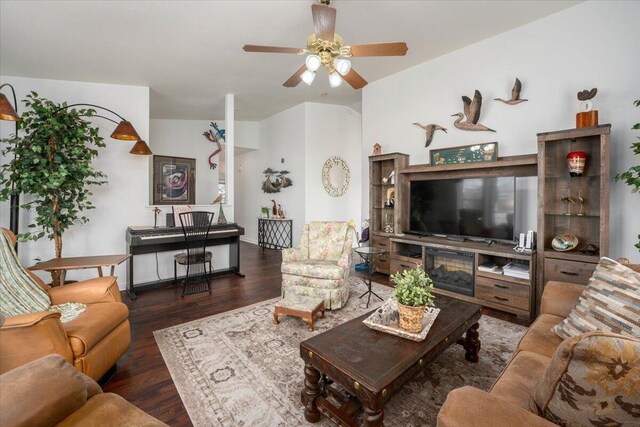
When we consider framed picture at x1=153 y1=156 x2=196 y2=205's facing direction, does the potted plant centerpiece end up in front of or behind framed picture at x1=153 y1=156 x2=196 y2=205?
in front

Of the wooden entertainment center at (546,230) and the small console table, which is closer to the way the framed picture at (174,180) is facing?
the wooden entertainment center

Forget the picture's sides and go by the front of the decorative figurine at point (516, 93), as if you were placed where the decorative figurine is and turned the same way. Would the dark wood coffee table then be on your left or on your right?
on your left

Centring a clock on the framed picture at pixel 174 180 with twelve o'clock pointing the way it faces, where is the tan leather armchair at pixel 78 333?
The tan leather armchair is roughly at 12 o'clock from the framed picture.

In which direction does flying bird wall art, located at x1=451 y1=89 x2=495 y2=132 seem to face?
to the viewer's left

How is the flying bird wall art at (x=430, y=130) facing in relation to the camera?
to the viewer's left

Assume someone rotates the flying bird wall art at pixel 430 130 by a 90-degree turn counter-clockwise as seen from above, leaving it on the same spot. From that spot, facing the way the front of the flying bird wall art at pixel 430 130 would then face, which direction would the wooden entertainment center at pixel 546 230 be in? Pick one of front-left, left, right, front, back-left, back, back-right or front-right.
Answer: front-left

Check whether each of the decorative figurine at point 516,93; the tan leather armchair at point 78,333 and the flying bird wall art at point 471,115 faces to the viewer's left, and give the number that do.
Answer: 2

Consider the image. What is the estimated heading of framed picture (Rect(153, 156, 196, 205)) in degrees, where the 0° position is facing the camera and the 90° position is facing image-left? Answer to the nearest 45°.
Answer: approximately 0°
